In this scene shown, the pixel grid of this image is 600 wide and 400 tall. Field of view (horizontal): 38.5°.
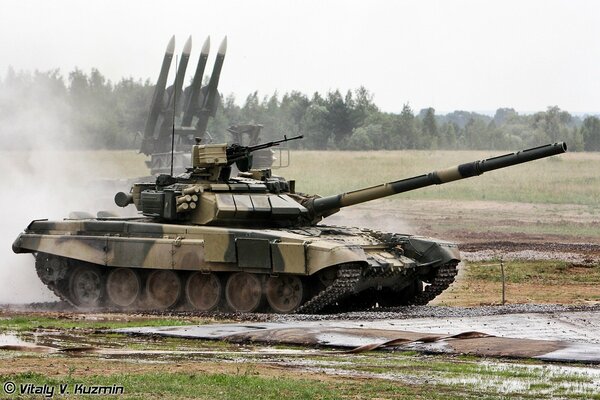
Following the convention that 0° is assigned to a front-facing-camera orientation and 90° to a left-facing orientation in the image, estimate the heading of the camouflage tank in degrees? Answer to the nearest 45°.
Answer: approximately 315°

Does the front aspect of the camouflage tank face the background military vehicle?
no
